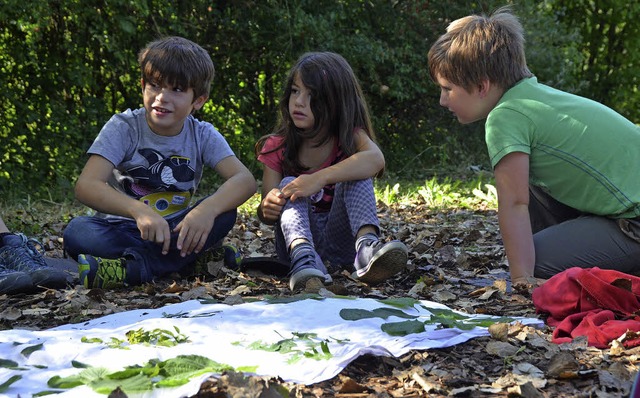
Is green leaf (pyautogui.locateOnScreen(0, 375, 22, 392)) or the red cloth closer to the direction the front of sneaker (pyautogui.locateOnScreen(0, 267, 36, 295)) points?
the red cloth

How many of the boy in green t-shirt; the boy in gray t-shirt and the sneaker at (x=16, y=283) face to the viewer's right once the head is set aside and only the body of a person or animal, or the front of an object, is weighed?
1

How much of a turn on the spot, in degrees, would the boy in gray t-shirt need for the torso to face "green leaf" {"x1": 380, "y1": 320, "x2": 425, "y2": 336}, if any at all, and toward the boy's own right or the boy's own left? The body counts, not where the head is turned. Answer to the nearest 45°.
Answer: approximately 45° to the boy's own left

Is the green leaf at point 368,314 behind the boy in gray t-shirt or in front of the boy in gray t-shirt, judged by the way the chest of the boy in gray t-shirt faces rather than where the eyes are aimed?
in front

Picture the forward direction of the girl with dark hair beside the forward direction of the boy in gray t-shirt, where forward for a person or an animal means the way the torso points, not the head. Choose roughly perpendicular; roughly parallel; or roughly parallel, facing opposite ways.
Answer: roughly parallel

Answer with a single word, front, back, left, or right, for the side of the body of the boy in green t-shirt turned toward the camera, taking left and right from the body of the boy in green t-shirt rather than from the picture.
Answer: left

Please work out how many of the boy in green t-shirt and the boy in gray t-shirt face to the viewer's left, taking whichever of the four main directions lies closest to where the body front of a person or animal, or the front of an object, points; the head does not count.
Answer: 1

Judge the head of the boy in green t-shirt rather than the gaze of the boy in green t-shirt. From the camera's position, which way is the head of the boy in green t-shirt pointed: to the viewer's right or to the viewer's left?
to the viewer's left

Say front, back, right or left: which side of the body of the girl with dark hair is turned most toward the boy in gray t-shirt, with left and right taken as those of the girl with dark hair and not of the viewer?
right

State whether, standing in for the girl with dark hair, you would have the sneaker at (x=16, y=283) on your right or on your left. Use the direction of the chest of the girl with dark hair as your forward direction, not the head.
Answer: on your right

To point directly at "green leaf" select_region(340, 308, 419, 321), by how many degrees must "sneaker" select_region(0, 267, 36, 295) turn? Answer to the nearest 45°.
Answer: approximately 45° to its right

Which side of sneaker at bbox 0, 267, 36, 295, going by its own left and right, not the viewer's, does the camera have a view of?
right

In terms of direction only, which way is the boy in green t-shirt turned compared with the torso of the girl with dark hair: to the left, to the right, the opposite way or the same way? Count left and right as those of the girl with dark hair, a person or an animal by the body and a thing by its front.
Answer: to the right

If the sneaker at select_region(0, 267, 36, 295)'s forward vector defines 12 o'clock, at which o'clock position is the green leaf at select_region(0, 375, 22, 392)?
The green leaf is roughly at 3 o'clock from the sneaker.

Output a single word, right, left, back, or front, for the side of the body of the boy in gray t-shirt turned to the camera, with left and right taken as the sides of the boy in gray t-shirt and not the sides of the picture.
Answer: front
